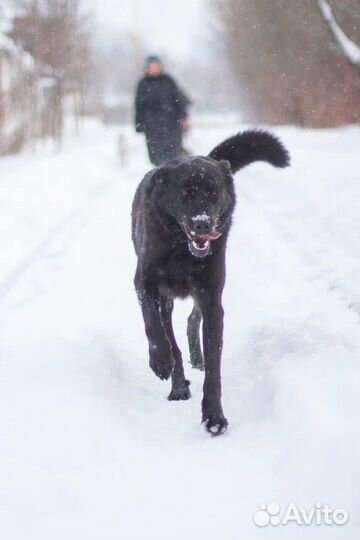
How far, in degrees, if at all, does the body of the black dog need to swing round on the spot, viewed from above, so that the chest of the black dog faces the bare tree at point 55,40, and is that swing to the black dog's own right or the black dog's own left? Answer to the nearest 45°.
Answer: approximately 180°

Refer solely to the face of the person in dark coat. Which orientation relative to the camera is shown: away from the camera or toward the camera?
toward the camera

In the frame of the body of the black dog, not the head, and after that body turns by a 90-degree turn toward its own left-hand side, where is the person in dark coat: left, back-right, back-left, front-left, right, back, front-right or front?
left

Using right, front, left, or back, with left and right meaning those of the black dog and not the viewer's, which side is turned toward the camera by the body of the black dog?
front

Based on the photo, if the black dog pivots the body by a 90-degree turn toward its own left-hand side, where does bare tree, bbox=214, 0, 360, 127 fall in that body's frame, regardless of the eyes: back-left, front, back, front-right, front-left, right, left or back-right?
left
